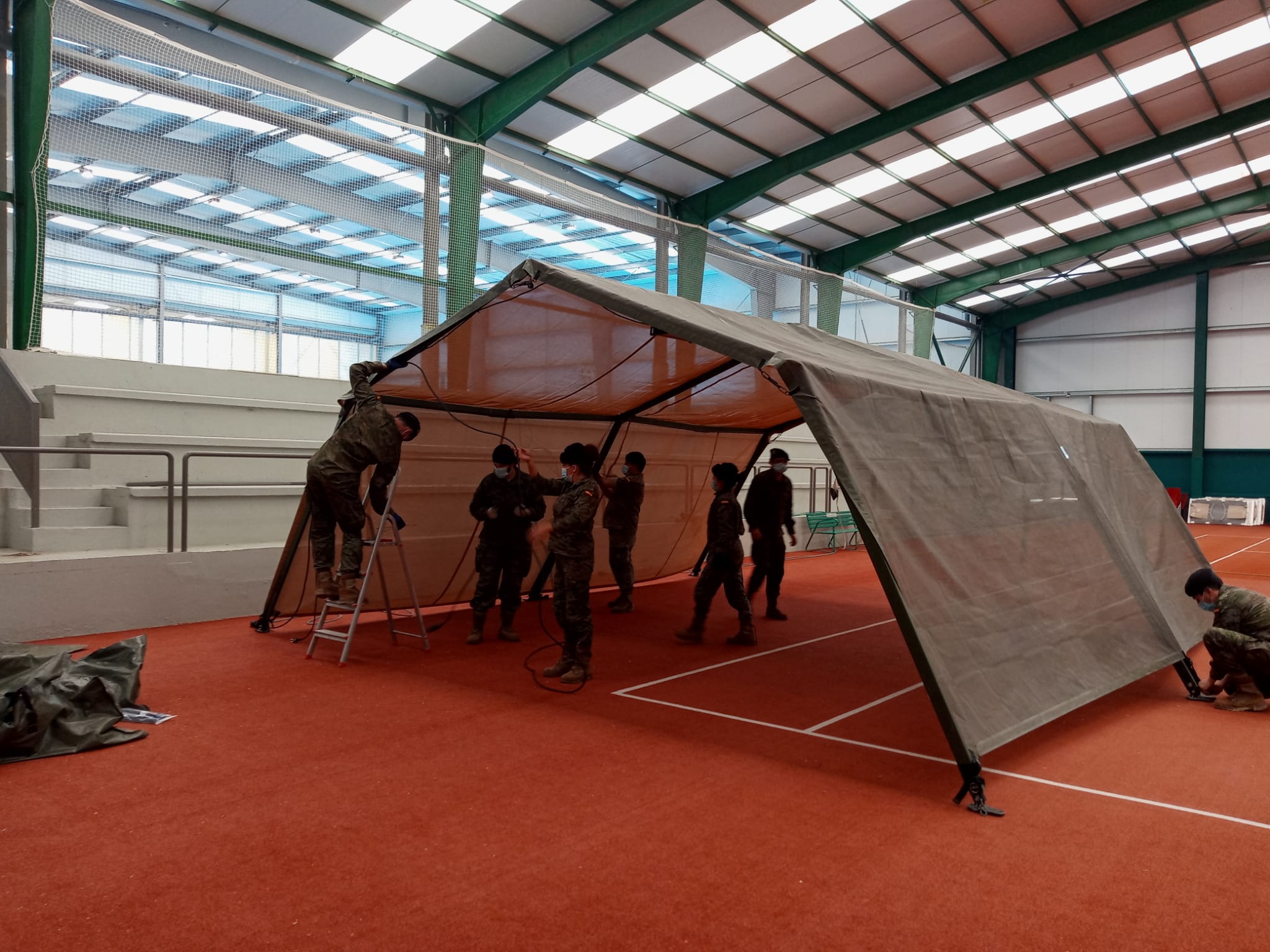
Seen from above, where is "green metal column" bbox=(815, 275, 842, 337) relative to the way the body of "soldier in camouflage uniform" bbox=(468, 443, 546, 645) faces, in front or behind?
behind

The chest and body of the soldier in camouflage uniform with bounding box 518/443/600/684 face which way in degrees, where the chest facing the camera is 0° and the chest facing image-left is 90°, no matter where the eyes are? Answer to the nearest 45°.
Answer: approximately 90°

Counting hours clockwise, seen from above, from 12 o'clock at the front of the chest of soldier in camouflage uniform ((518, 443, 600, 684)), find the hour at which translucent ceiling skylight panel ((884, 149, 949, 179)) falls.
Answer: The translucent ceiling skylight panel is roughly at 4 o'clock from the soldier in camouflage uniform.

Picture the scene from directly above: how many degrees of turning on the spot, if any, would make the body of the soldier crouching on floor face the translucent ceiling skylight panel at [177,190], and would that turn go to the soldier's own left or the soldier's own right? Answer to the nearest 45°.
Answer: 0° — they already face it

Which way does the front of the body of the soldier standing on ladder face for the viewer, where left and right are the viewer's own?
facing away from the viewer and to the right of the viewer

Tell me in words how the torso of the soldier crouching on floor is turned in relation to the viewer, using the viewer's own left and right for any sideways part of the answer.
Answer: facing to the left of the viewer

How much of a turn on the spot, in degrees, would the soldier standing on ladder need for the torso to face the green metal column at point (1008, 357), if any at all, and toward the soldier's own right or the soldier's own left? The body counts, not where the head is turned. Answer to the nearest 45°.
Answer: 0° — they already face it

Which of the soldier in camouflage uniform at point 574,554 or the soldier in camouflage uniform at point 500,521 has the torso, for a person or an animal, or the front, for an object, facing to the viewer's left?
the soldier in camouflage uniform at point 574,554

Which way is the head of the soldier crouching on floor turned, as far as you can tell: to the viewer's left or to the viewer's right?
to the viewer's left
